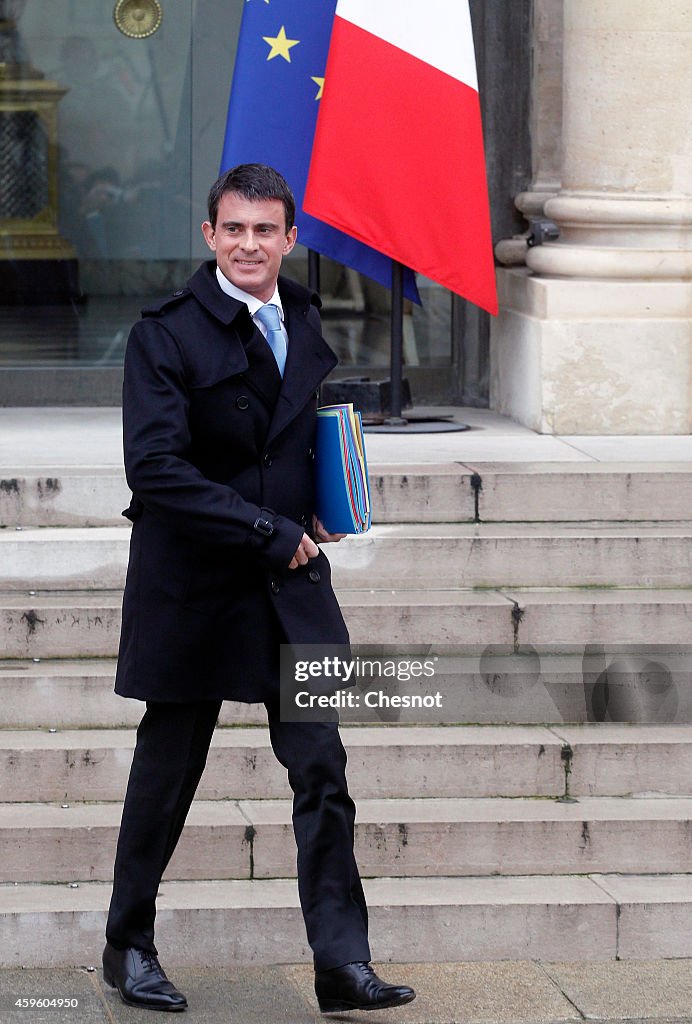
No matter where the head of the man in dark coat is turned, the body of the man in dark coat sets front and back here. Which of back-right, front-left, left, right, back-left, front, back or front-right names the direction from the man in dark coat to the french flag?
back-left

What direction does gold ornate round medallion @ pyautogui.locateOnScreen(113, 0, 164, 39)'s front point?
toward the camera

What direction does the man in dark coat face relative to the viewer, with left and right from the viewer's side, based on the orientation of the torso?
facing the viewer and to the right of the viewer

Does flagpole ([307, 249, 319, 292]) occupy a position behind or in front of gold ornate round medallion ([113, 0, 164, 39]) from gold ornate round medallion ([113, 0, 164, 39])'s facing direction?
in front

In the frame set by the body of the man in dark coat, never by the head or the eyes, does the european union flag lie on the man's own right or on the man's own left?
on the man's own left

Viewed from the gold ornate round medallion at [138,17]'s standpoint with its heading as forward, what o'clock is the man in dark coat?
The man in dark coat is roughly at 12 o'clock from the gold ornate round medallion.

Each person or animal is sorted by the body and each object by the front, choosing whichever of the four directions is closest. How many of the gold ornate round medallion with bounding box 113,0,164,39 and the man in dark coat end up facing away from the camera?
0

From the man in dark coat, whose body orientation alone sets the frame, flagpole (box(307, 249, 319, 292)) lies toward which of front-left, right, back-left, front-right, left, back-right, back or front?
back-left
